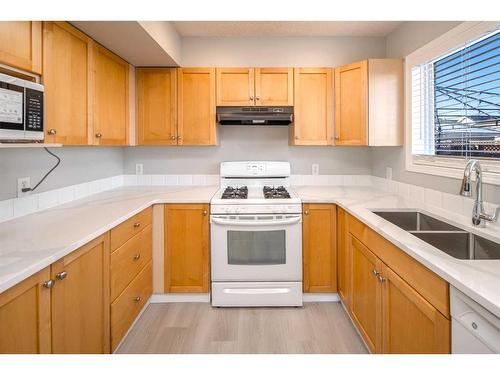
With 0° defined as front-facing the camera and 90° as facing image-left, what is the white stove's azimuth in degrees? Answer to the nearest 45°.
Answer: approximately 0°

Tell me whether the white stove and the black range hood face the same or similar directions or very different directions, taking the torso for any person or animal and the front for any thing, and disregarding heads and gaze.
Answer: same or similar directions

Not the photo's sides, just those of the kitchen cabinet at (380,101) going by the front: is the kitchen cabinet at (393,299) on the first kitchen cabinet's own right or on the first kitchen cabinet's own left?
on the first kitchen cabinet's own left

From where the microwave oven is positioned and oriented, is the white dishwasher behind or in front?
in front

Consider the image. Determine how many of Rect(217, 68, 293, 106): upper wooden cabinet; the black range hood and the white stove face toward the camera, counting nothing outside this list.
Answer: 3

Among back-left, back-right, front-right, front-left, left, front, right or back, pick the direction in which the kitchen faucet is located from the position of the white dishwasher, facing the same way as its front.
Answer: back-right

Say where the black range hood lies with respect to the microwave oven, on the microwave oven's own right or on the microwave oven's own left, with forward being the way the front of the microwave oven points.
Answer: on the microwave oven's own left

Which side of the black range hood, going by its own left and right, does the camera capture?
front

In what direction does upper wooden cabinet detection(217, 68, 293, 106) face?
toward the camera
